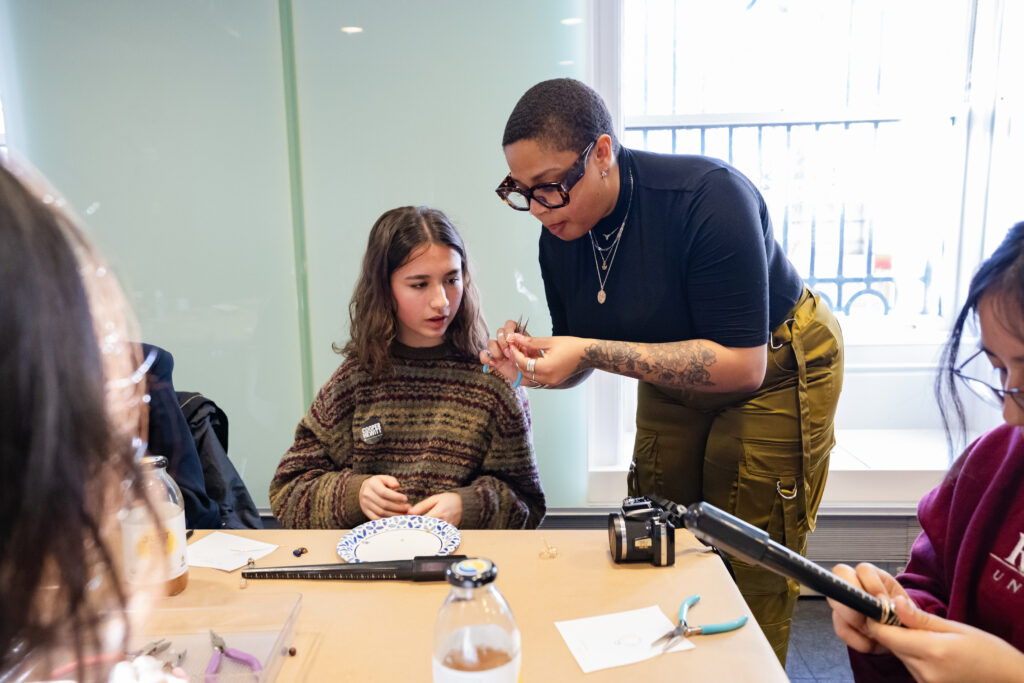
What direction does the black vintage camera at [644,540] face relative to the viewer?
to the viewer's left

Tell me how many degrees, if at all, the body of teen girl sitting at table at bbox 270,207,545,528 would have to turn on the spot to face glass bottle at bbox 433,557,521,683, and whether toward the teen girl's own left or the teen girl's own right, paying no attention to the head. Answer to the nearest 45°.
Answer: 0° — they already face it

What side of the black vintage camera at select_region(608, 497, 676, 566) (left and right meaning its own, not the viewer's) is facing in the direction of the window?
right

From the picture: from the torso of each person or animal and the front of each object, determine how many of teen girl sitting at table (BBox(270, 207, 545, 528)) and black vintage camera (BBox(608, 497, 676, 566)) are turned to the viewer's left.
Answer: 1

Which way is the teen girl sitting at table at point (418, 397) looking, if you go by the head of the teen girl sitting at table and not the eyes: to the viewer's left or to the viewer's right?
to the viewer's right

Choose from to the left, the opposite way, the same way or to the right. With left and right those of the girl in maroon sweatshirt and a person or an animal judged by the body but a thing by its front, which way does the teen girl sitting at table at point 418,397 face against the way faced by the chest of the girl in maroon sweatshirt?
to the left

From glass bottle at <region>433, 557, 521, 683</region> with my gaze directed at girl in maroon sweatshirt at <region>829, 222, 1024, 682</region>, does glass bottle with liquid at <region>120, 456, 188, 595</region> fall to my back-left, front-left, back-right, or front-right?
back-left

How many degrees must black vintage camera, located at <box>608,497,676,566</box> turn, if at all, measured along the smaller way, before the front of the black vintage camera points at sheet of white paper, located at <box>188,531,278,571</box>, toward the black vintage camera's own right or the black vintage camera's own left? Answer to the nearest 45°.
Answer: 0° — it already faces it

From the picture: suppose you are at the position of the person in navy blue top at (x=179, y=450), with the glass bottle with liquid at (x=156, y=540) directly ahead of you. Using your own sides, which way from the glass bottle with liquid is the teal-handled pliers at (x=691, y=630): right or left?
left

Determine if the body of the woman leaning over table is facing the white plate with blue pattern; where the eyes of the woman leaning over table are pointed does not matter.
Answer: yes
